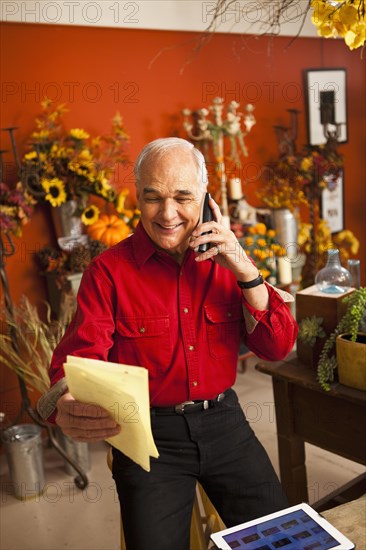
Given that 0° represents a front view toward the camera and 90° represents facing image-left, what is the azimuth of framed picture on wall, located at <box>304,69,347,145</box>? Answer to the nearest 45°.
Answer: approximately 0°

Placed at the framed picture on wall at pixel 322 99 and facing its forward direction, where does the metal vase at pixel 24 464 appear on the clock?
The metal vase is roughly at 1 o'clock from the framed picture on wall.

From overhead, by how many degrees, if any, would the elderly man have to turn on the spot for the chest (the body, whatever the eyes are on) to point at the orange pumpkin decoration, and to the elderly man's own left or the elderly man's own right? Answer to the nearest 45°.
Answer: approximately 180°

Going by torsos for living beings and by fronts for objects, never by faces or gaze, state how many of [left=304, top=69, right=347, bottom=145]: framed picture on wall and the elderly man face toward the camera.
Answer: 2

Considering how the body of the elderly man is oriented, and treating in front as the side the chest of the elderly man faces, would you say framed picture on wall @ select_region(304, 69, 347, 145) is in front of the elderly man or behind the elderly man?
behind

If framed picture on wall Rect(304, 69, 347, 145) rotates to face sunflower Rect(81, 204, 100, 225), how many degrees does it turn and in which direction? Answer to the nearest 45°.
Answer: approximately 45° to its right

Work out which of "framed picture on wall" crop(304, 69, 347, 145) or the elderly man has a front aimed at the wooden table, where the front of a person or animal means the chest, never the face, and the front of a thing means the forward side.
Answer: the framed picture on wall

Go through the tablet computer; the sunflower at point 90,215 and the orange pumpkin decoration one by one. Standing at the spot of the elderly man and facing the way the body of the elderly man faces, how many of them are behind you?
2

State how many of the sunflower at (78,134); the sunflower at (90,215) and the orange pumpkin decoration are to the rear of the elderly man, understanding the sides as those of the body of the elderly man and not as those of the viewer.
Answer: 3
